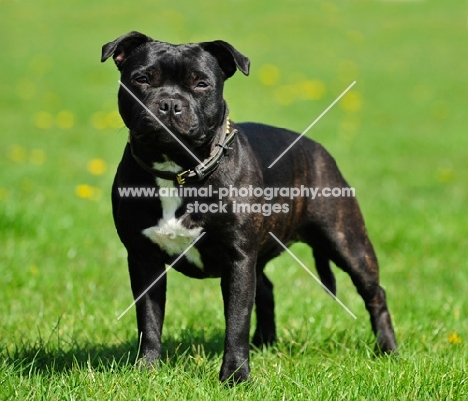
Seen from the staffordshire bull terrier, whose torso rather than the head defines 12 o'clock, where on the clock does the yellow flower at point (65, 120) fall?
The yellow flower is roughly at 4 o'clock from the staffordshire bull terrier.

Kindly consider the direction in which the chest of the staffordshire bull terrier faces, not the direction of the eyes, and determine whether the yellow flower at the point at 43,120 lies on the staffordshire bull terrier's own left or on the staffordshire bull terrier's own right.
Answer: on the staffordshire bull terrier's own right

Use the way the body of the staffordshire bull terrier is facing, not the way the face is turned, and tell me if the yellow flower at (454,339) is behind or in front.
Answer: behind

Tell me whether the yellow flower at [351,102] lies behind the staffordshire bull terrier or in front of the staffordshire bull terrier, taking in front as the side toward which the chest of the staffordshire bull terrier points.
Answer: behind

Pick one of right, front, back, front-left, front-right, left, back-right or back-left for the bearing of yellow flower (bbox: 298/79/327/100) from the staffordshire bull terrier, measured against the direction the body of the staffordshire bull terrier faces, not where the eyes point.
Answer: back-right

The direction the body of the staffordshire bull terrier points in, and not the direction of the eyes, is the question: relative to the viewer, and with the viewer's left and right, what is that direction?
facing the viewer and to the left of the viewer

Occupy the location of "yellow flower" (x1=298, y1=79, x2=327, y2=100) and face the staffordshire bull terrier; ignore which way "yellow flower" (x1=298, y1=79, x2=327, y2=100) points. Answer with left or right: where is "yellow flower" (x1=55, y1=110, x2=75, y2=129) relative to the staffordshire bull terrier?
right
